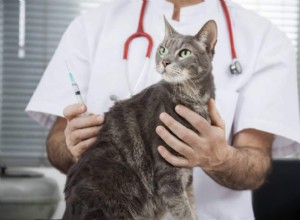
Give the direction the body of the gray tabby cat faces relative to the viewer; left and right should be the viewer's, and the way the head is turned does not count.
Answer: facing to the right of the viewer

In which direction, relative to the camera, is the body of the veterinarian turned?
toward the camera

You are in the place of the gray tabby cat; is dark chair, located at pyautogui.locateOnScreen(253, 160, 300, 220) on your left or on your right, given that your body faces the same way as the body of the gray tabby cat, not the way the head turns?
on your left
